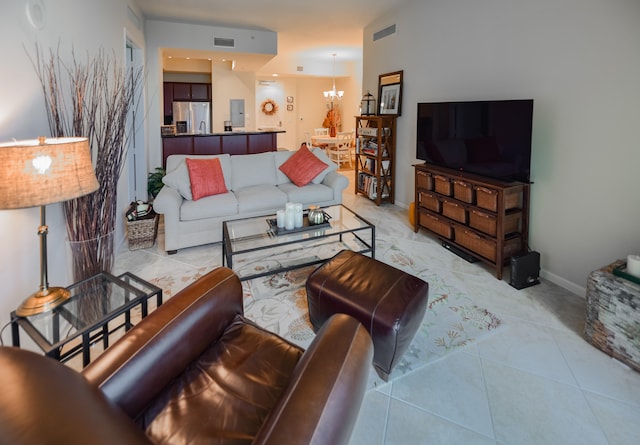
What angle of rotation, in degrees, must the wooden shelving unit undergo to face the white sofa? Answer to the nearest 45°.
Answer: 0° — it already faces it

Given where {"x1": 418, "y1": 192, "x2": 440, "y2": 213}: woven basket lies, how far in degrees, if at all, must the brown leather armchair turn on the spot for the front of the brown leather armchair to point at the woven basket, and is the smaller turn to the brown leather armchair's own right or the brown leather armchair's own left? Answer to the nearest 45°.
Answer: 0° — it already faces it

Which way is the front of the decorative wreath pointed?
toward the camera

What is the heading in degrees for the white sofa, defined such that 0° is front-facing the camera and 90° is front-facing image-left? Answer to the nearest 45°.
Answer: approximately 315°

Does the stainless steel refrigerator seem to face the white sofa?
yes

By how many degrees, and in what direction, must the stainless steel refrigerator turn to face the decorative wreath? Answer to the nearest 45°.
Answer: approximately 135° to its left

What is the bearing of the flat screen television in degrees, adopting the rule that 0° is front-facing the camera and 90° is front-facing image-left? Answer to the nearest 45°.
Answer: approximately 45°

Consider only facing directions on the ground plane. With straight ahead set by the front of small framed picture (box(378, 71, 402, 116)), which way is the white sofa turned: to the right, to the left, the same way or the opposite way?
to the left

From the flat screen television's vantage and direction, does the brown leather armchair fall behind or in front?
in front

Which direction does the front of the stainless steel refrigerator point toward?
toward the camera

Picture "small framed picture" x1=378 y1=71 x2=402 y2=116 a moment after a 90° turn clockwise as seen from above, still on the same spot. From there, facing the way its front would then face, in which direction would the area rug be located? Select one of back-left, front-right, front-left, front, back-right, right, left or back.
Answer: back-left

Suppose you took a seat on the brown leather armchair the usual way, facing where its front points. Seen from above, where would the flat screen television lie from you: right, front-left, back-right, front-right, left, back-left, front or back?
front

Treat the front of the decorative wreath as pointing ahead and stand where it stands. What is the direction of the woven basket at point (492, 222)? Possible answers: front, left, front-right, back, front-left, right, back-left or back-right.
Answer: front
